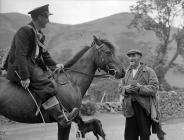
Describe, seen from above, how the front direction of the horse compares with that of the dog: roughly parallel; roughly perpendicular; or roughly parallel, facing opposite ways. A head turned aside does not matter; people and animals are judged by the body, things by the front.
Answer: roughly parallel, facing opposite ways

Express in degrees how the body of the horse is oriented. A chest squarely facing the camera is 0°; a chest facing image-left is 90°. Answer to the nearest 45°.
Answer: approximately 270°

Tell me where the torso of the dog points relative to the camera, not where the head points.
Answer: to the viewer's left

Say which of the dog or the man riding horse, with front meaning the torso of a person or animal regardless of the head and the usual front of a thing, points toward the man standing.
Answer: the man riding horse

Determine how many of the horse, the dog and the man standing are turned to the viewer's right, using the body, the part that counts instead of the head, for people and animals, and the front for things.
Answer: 1

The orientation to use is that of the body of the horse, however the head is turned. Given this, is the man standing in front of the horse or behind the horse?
in front

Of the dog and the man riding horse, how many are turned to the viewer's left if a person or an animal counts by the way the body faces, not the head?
1

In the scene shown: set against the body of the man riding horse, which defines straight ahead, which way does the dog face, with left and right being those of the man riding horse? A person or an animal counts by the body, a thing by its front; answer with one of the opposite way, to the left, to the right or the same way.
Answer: the opposite way

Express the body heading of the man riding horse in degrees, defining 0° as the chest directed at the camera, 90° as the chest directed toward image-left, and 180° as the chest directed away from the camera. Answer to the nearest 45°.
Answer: approximately 270°

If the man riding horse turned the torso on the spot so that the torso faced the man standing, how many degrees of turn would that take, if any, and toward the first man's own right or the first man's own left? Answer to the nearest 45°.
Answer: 0° — they already face them
